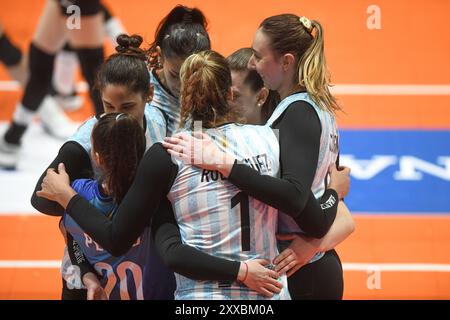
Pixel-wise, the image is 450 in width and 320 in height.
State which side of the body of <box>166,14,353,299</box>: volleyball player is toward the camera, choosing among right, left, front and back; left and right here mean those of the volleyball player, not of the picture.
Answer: left

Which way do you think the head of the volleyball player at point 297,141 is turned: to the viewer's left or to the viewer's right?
to the viewer's left
